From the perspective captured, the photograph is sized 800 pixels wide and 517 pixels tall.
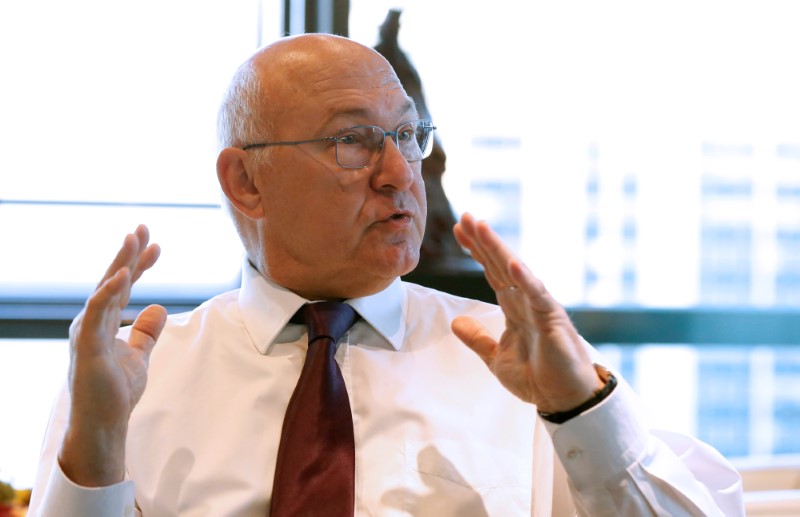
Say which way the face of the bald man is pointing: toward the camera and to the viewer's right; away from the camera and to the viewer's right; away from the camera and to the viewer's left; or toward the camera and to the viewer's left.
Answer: toward the camera and to the viewer's right

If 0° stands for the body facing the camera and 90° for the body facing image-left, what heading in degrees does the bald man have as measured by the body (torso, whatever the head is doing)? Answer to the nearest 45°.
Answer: approximately 0°
